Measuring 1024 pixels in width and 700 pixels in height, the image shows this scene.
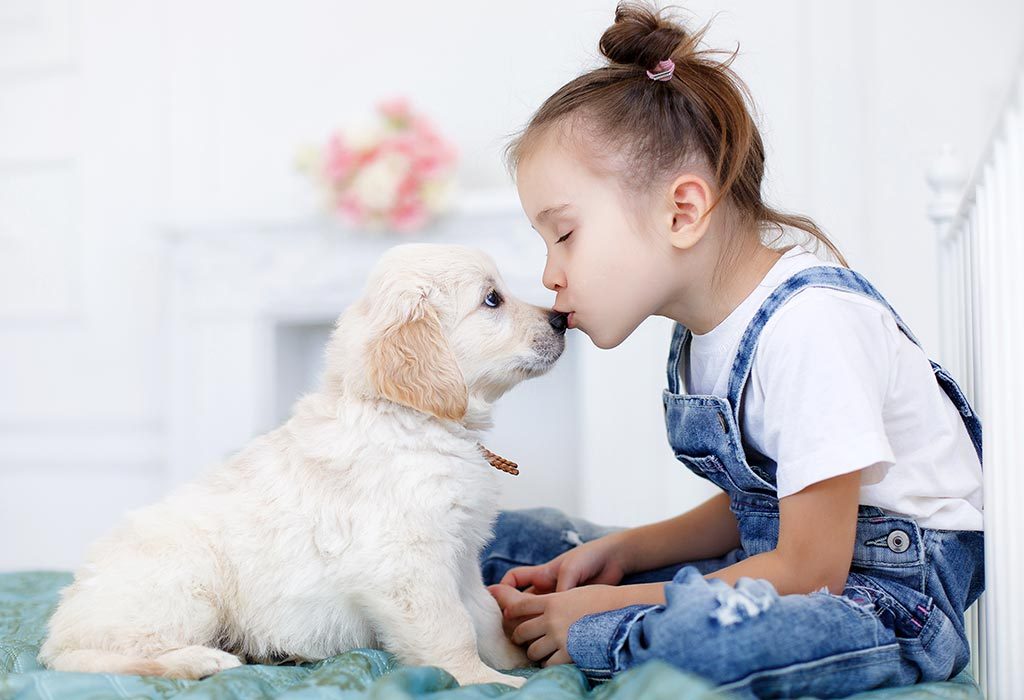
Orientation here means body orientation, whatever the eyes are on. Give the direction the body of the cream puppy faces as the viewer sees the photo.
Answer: to the viewer's right

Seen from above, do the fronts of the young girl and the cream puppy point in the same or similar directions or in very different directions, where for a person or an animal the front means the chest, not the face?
very different directions

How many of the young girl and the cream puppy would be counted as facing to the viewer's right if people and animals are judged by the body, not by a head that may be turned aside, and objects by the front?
1

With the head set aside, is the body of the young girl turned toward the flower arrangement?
no

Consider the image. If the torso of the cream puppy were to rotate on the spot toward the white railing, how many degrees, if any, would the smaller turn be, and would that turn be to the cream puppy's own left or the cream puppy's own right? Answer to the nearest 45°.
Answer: approximately 45° to the cream puppy's own right

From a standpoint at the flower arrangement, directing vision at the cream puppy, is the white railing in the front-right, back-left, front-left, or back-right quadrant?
front-left

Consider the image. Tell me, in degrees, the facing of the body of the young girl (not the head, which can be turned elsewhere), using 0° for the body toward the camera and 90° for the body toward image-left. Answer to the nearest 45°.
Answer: approximately 90°

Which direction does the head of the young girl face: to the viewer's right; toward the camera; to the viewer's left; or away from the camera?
to the viewer's left

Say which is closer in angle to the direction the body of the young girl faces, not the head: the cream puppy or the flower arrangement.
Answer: the cream puppy

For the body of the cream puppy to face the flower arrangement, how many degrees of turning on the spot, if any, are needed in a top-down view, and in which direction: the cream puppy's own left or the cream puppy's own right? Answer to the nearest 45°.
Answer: approximately 90° to the cream puppy's own left

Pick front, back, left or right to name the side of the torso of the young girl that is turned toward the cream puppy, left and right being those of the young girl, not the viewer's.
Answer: front
